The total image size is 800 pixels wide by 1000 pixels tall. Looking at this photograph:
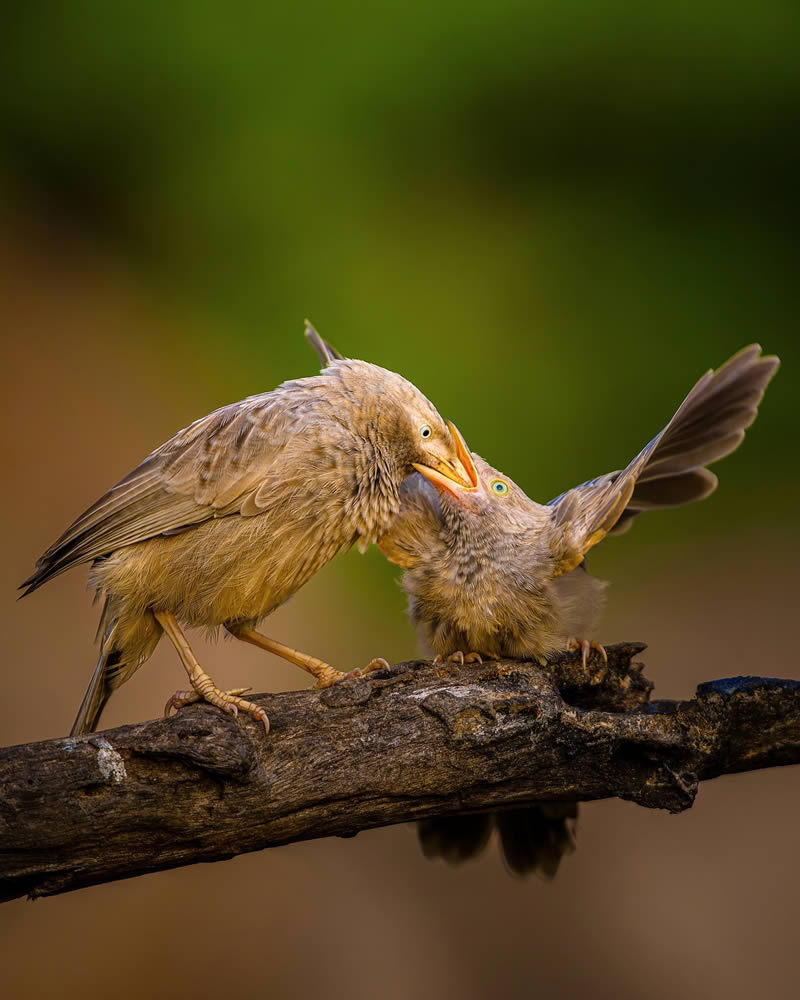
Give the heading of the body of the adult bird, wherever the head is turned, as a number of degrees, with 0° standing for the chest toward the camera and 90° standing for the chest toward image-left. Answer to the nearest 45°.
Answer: approximately 270°

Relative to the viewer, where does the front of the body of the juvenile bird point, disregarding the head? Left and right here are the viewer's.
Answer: facing the viewer and to the left of the viewer

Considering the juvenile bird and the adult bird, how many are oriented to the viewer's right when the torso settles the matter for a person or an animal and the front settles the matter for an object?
1
